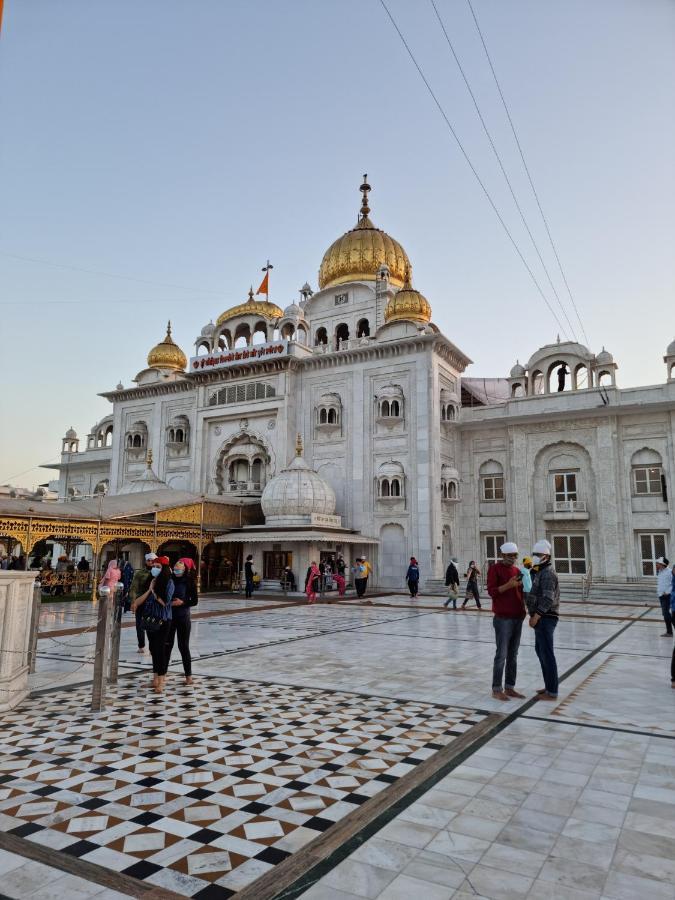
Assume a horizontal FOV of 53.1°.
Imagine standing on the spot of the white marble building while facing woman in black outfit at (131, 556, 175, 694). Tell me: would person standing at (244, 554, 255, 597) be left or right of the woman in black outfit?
right

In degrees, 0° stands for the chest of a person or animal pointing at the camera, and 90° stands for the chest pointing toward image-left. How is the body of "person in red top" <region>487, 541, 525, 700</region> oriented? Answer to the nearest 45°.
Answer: approximately 315°

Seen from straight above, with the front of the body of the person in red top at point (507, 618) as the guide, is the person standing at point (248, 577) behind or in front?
behind

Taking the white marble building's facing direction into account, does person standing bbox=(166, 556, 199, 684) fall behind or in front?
in front

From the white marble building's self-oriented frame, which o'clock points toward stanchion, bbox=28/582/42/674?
The stanchion is roughly at 11 o'clock from the white marble building.

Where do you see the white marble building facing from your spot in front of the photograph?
facing the viewer and to the left of the viewer

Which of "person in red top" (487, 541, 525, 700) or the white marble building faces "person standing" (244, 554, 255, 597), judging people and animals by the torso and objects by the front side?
the white marble building
